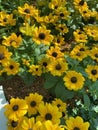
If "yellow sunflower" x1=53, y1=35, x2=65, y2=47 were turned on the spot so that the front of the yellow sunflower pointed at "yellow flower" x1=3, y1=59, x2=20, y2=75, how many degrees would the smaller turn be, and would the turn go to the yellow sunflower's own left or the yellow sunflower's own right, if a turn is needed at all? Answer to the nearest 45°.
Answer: approximately 45° to the yellow sunflower's own right

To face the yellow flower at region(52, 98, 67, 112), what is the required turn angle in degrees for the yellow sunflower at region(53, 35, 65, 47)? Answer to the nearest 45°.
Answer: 0° — it already faces it

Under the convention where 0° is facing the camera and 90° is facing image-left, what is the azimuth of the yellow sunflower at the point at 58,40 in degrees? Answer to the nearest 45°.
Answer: approximately 0°

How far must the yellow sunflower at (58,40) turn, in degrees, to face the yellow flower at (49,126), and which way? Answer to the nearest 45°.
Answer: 0° — it already faces it

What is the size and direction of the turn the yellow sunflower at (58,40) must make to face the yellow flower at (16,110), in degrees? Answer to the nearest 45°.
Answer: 0° — it already faces it

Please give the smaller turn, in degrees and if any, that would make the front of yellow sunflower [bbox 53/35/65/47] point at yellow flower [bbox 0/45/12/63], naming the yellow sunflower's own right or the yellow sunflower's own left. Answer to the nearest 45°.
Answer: approximately 45° to the yellow sunflower's own right
